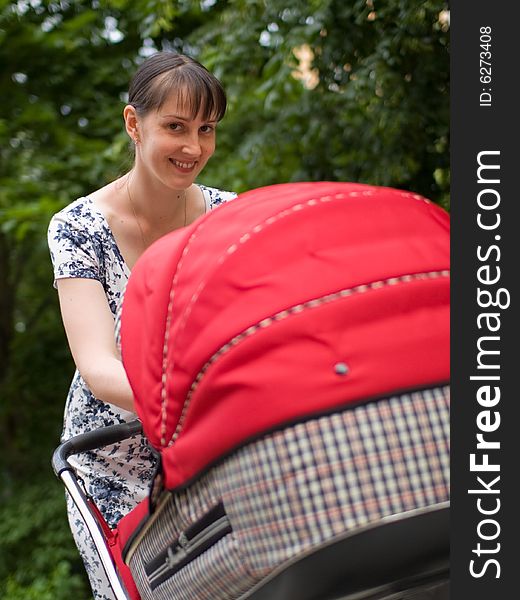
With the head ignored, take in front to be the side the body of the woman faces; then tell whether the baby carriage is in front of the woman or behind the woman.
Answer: in front

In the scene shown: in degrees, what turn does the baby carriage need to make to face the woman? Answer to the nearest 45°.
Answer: approximately 180°

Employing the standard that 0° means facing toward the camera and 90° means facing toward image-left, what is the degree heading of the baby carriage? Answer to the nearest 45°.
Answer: approximately 315°
